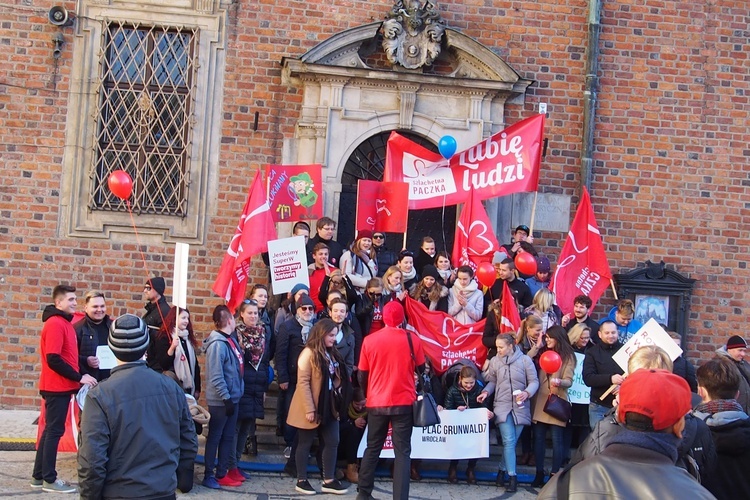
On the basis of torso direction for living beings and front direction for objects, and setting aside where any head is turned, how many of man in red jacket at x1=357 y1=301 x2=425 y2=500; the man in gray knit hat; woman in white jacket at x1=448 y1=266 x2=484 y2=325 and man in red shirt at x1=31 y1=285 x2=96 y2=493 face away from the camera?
2

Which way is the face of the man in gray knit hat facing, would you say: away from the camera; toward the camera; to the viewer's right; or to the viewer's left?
away from the camera

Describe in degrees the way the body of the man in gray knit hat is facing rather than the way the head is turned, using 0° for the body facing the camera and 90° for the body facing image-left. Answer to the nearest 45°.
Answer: approximately 180°

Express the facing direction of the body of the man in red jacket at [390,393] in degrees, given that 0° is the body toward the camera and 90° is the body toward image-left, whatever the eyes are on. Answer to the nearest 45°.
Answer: approximately 180°

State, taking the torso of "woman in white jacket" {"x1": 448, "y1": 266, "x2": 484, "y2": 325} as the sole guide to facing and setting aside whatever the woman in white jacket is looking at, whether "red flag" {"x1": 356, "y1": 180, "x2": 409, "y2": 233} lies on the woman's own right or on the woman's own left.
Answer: on the woman's own right

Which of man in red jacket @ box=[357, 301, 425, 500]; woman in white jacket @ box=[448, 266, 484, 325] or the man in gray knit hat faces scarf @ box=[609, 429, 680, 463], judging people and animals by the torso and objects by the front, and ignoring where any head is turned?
the woman in white jacket

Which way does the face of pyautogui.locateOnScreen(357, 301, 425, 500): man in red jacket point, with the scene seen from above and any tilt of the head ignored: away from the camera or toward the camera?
away from the camera

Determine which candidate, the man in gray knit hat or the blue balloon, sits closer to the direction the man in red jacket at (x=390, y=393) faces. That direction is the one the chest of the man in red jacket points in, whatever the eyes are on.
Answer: the blue balloon
